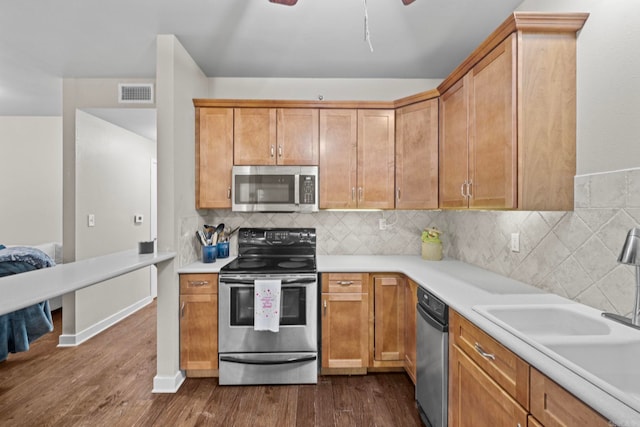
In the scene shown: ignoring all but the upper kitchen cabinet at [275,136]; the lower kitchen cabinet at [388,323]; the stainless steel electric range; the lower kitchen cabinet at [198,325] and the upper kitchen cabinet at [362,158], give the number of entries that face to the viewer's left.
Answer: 0

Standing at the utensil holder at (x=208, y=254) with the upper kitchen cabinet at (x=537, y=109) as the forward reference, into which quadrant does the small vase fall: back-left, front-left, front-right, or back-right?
front-left

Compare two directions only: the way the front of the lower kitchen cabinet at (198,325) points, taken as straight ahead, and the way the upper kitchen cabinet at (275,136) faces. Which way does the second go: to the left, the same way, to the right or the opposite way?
the same way

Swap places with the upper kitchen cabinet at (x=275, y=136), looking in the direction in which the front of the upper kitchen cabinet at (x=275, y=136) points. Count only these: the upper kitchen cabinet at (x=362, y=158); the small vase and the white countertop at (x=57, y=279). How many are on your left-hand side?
2

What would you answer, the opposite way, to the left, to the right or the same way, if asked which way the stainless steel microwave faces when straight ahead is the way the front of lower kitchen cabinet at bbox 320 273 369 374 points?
the same way

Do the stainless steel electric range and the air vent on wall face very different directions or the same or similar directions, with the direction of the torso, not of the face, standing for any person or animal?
same or similar directions

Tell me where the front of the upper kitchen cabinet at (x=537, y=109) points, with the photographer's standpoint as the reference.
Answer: facing to the left of the viewer

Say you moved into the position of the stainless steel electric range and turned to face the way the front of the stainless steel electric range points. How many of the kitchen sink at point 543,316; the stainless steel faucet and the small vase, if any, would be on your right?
0

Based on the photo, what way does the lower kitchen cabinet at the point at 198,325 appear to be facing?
toward the camera

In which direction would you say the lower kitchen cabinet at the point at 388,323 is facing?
toward the camera

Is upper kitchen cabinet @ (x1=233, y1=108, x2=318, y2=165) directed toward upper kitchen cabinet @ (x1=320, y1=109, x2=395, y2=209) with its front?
no

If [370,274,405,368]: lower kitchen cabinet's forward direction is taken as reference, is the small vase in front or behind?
behind

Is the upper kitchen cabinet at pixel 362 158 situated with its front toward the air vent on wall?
no

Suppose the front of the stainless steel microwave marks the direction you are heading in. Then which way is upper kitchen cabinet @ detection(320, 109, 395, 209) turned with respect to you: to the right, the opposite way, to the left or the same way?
the same way
